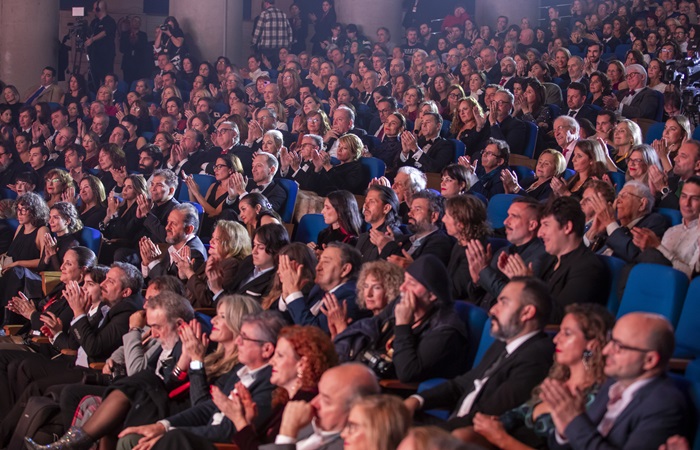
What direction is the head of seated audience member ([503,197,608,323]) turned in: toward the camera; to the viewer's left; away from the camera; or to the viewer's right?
to the viewer's left

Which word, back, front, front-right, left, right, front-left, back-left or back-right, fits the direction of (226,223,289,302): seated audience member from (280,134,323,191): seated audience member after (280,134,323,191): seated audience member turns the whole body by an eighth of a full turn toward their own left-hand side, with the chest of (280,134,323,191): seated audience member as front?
front

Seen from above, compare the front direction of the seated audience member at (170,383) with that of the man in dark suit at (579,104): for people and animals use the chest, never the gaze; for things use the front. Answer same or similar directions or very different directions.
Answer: same or similar directions

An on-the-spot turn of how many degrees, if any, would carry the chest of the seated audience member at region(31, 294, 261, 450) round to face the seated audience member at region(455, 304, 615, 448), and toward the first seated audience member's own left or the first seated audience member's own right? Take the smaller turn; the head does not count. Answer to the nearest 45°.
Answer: approximately 135° to the first seated audience member's own left

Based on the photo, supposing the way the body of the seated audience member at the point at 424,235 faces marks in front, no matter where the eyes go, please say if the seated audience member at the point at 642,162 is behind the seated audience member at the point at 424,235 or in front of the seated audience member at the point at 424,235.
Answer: behind

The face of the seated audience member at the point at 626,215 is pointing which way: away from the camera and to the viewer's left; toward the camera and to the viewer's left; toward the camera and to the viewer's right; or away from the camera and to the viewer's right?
toward the camera and to the viewer's left

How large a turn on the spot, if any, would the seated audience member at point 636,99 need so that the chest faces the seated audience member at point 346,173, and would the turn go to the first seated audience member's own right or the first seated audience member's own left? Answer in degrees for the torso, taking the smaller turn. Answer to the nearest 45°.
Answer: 0° — they already face them

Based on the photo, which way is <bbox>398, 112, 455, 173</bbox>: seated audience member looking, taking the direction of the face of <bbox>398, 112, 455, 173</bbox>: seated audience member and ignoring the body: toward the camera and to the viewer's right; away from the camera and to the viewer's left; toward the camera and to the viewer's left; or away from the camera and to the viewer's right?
toward the camera and to the viewer's left

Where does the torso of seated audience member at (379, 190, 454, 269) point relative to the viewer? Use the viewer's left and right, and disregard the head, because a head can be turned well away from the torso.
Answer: facing the viewer and to the left of the viewer
